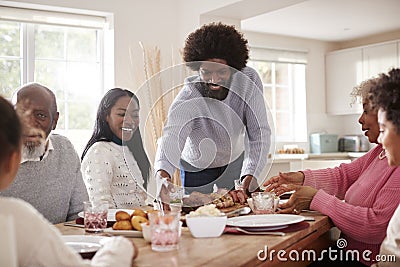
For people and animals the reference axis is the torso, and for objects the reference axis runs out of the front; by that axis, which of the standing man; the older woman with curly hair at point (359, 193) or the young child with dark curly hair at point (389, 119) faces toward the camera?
the standing man

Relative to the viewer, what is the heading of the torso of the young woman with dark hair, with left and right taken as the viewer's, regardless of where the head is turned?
facing the viewer and to the right of the viewer

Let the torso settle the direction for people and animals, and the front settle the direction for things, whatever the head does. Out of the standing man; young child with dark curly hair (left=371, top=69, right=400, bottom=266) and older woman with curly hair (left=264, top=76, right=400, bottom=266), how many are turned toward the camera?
1

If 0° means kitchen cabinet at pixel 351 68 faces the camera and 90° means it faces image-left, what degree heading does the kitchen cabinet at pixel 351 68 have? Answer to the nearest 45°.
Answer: approximately 45°

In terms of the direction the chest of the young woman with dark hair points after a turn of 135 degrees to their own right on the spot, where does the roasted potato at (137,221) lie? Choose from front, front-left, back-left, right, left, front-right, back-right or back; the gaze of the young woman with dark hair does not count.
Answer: left

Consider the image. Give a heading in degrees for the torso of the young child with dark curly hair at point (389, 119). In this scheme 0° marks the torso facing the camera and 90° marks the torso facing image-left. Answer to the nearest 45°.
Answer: approximately 90°

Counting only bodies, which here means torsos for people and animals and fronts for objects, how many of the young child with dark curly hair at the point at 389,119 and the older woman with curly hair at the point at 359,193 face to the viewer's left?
2

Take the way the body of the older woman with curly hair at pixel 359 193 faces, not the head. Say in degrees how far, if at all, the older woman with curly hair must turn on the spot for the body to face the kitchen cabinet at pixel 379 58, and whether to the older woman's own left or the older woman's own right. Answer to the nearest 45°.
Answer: approximately 90° to the older woman's own right

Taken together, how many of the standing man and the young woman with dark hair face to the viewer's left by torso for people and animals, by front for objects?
0

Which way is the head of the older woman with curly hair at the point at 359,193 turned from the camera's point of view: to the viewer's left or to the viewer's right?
to the viewer's left

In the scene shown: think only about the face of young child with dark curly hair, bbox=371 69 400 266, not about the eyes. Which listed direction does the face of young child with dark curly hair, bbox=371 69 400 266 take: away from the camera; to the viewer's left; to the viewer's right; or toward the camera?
to the viewer's left

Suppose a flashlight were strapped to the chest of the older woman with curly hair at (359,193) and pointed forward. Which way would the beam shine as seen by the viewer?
to the viewer's left
